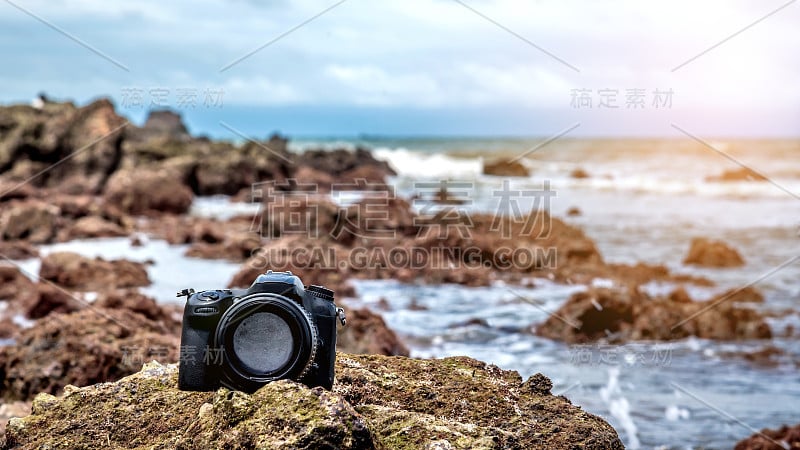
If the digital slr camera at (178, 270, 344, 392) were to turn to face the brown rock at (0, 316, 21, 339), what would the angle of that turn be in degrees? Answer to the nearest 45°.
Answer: approximately 135° to its right

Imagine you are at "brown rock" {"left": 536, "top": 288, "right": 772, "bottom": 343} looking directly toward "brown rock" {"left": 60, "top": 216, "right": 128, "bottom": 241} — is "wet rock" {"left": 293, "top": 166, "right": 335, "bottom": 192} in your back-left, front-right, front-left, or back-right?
front-right

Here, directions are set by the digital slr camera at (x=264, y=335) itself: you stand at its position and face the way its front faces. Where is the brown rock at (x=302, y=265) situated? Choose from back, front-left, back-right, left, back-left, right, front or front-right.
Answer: back

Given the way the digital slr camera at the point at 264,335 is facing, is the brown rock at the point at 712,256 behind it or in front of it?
behind

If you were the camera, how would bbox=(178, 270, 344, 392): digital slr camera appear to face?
facing the viewer

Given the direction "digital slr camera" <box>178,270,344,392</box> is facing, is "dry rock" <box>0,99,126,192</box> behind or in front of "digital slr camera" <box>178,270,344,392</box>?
behind

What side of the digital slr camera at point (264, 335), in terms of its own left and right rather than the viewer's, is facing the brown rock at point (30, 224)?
back

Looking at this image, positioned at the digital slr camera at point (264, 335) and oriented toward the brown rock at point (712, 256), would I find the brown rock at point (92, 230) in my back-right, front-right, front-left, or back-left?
front-left

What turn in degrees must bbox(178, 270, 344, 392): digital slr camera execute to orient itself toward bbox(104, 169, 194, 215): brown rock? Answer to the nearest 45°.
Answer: approximately 180°

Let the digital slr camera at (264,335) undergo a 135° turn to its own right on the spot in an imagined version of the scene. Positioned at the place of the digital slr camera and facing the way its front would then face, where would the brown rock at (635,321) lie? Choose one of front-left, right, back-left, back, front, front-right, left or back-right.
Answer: right

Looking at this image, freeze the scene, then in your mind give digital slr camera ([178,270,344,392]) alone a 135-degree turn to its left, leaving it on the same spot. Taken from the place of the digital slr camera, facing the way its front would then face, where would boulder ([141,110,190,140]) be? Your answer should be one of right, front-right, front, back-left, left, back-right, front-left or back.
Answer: front-left

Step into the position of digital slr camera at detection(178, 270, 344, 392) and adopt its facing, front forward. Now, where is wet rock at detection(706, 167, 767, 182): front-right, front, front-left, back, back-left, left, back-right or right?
back-left

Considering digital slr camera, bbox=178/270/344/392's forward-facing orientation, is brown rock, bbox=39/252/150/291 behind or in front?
behind
